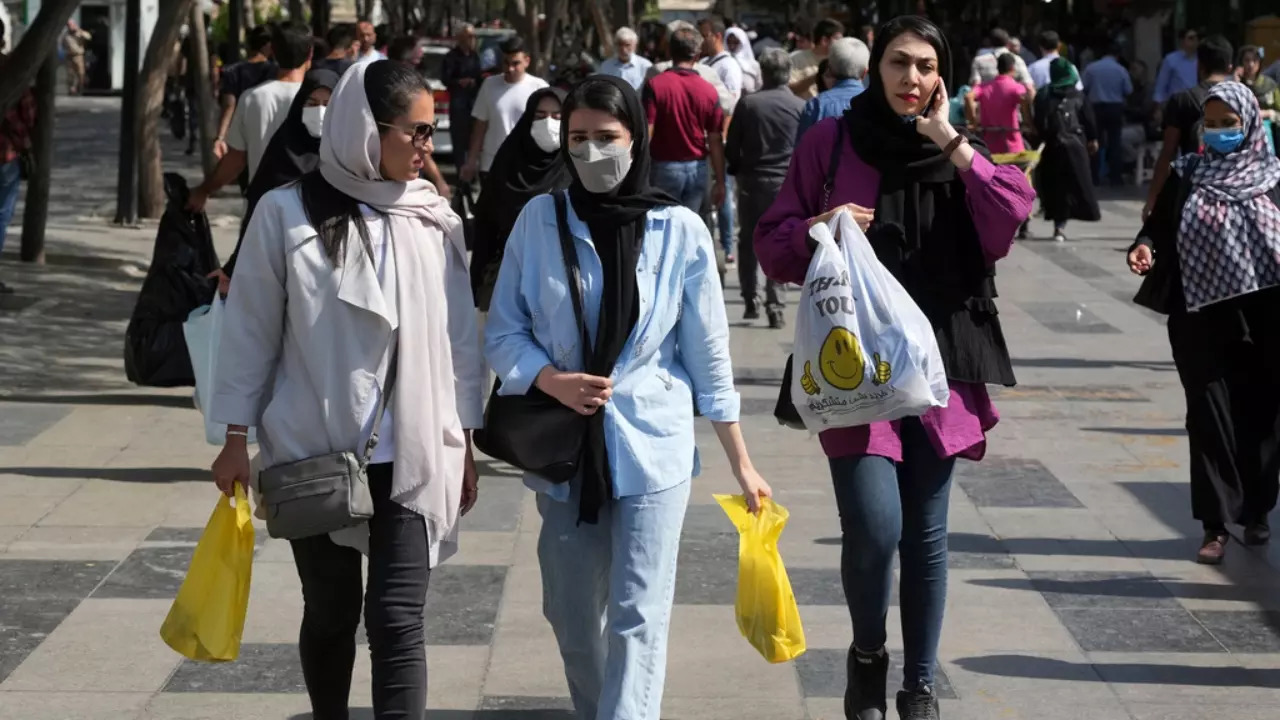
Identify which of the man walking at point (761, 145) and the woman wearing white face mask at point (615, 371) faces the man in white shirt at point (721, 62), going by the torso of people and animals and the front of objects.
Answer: the man walking

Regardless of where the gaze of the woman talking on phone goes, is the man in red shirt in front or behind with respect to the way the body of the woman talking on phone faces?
behind

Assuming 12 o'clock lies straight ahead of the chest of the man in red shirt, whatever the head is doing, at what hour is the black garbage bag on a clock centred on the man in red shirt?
The black garbage bag is roughly at 7 o'clock from the man in red shirt.

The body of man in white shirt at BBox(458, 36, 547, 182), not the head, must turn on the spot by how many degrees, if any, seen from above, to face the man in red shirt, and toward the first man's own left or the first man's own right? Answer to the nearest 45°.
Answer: approximately 90° to the first man's own left

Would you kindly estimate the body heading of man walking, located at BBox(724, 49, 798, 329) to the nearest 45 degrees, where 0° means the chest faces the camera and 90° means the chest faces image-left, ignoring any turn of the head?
approximately 180°

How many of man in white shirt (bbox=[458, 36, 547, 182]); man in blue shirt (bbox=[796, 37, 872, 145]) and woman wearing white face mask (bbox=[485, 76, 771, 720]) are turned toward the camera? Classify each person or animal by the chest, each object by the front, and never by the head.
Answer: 2

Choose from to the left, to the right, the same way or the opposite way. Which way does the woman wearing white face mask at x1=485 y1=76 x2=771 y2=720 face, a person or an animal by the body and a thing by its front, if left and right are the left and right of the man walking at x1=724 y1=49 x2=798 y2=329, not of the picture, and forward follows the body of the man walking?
the opposite way

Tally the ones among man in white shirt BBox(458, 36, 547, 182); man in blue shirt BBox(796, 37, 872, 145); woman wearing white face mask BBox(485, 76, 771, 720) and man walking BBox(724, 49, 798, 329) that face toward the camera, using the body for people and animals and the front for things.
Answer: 2

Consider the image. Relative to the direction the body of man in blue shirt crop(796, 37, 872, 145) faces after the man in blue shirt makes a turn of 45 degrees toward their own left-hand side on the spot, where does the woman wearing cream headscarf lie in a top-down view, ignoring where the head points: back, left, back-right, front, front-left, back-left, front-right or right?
back-left

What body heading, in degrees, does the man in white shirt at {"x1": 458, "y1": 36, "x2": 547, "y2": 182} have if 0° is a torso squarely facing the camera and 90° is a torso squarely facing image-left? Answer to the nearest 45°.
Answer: approximately 0°
